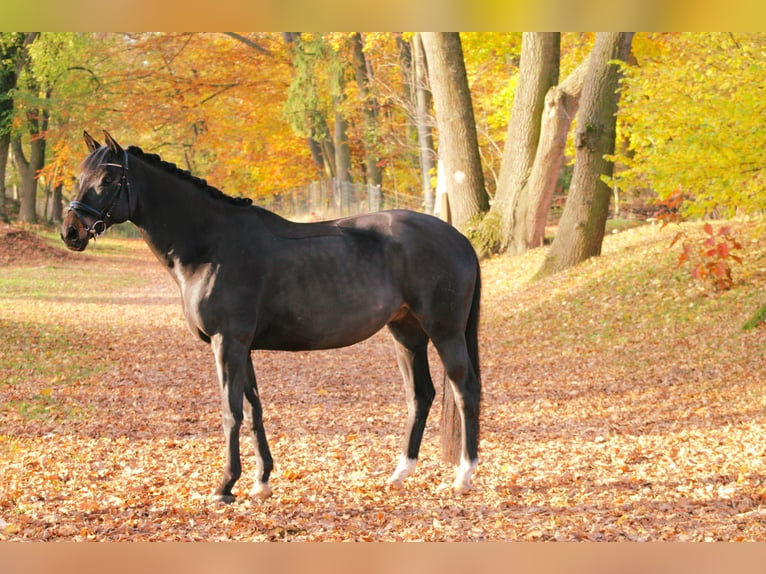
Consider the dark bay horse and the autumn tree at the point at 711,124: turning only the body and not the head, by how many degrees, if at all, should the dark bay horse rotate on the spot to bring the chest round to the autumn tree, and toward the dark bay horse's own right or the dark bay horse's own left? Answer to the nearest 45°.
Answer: approximately 135° to the dark bay horse's own right

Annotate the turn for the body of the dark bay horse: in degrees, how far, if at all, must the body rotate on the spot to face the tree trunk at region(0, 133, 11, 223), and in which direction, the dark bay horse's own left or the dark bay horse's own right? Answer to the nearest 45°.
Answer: approximately 90° to the dark bay horse's own right

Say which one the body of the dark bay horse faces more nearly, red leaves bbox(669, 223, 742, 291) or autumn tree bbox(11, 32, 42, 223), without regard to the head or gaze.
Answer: the autumn tree

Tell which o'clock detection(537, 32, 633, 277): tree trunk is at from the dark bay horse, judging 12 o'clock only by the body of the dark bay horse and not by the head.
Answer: The tree trunk is roughly at 4 o'clock from the dark bay horse.

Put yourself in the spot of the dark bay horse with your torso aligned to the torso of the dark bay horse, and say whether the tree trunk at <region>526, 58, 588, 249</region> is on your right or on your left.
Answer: on your right

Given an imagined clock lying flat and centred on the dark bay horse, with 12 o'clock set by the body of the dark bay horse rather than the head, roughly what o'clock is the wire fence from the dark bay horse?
The wire fence is roughly at 3 o'clock from the dark bay horse.

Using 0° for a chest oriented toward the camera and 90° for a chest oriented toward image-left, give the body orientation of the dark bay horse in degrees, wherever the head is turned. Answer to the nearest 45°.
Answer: approximately 90°

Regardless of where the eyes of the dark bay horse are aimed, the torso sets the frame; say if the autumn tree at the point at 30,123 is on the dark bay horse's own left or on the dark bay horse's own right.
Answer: on the dark bay horse's own right

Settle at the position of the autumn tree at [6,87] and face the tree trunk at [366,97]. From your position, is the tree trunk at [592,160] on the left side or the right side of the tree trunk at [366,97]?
right

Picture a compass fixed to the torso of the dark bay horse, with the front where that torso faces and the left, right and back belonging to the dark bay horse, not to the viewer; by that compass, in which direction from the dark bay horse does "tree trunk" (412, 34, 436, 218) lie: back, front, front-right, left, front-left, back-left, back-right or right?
right

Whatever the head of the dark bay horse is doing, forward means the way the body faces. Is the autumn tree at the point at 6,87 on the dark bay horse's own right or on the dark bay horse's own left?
on the dark bay horse's own right

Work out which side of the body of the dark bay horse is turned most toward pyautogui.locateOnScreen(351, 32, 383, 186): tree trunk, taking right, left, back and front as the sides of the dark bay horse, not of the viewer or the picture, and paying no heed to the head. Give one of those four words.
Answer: right

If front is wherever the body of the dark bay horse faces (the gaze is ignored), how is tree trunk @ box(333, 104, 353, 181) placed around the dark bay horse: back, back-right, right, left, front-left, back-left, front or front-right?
right
